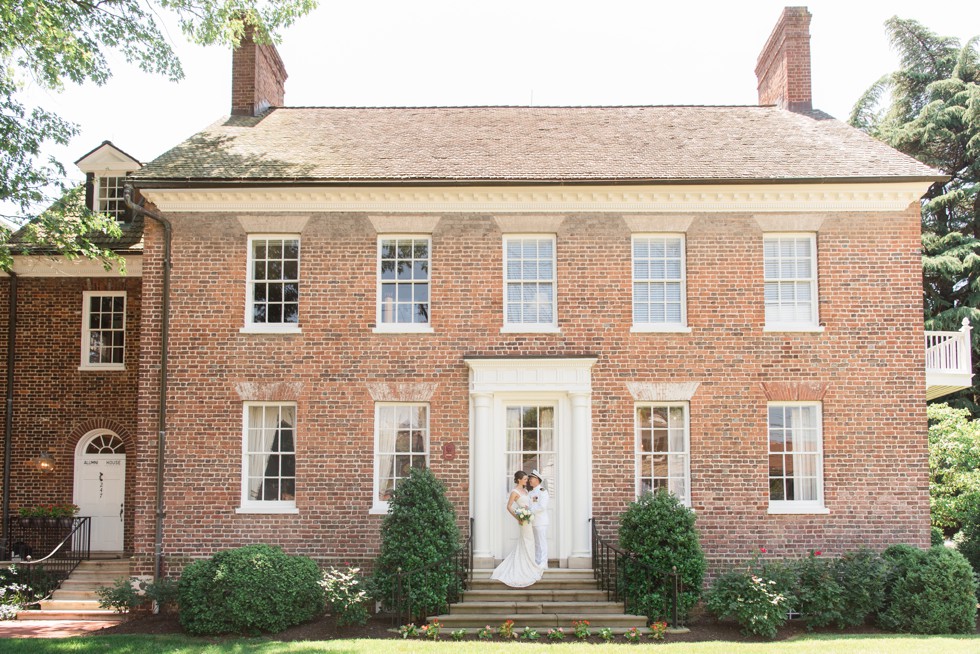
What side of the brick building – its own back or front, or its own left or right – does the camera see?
front

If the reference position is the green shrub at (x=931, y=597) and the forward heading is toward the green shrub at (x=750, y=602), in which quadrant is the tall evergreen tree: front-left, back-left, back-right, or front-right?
back-right

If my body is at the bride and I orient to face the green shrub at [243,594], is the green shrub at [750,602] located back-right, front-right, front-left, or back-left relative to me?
back-left

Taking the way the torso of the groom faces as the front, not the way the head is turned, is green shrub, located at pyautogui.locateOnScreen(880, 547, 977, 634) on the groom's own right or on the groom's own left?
on the groom's own left

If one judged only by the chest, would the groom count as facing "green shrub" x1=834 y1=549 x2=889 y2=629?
no

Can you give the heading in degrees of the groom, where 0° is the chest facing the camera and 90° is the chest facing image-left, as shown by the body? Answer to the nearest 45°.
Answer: approximately 45°

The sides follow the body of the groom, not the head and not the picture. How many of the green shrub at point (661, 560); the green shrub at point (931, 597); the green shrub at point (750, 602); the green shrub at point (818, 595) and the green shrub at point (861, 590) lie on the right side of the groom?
0
